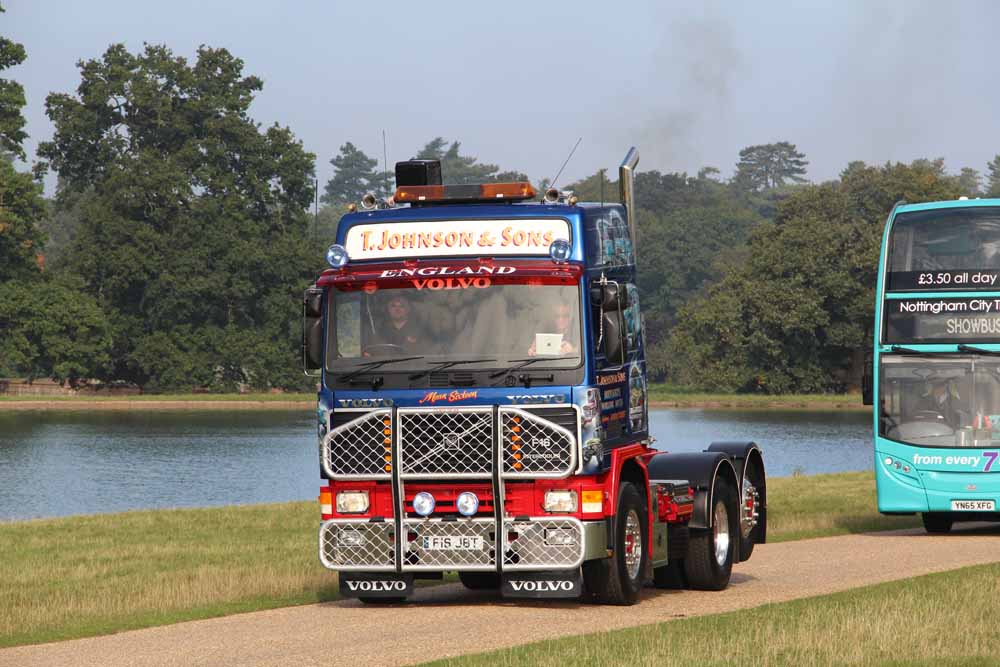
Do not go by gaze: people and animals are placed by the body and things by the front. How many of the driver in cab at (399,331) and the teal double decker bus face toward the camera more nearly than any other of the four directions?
2

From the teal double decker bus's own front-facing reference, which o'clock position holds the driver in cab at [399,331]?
The driver in cab is roughly at 1 o'clock from the teal double decker bus.

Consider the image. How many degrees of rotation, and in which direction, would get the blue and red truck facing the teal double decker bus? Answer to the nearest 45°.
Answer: approximately 135° to its left

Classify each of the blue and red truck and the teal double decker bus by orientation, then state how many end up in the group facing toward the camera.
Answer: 2

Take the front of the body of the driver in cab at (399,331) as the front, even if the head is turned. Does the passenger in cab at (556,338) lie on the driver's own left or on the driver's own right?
on the driver's own left

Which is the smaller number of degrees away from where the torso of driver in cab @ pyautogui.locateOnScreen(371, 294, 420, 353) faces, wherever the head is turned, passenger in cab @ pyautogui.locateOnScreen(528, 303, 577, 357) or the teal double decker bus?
the passenger in cab

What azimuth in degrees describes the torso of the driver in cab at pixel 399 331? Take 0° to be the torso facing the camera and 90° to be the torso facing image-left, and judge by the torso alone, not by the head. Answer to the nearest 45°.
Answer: approximately 0°
